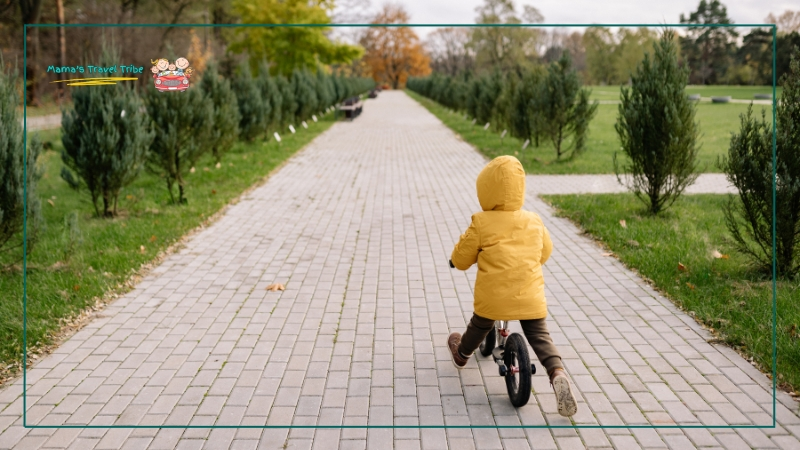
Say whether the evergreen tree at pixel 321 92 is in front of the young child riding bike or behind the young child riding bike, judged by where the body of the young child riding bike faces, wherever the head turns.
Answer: in front

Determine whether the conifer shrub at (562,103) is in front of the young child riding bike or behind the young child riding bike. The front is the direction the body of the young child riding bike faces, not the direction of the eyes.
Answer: in front

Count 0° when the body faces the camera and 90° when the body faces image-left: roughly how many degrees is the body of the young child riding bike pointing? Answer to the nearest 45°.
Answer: approximately 180°

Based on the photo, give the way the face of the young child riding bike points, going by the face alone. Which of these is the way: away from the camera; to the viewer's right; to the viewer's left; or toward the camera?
away from the camera
